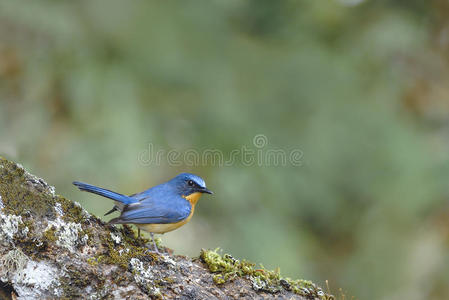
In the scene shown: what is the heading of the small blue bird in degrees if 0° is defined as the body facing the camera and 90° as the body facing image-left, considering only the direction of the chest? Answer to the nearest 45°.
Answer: approximately 270°
